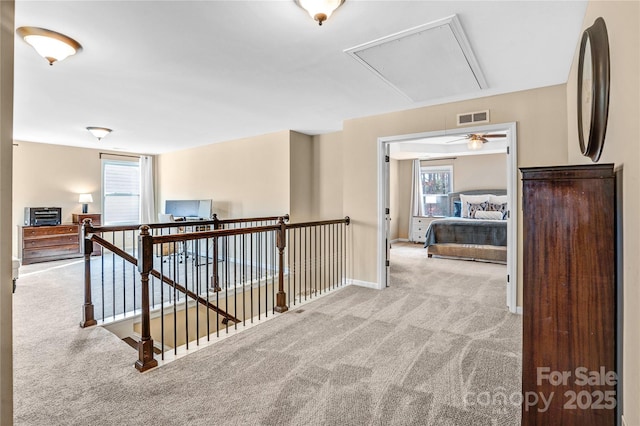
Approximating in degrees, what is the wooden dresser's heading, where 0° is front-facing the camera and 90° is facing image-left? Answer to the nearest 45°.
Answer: approximately 315°

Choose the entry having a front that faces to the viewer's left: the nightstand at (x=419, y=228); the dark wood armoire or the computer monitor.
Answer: the dark wood armoire

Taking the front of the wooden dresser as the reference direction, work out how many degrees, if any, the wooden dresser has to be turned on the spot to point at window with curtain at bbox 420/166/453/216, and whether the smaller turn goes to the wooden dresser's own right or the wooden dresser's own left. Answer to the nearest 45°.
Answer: approximately 45° to the wooden dresser's own left

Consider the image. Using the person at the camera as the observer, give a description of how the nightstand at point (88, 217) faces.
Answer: facing the viewer and to the right of the viewer

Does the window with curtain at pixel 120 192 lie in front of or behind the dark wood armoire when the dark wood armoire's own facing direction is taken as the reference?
in front

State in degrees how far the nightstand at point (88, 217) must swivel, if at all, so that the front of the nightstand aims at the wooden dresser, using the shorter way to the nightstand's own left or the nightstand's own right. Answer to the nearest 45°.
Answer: approximately 90° to the nightstand's own right

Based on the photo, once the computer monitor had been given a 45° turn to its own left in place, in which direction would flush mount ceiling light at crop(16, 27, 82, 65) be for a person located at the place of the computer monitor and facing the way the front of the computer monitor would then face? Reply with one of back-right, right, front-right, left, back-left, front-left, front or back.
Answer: front-right

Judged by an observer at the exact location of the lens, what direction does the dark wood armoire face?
facing to the left of the viewer

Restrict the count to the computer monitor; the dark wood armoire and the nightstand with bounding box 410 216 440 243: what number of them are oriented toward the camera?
2

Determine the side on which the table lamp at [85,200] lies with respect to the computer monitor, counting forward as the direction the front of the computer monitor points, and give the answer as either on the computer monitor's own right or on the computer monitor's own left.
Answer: on the computer monitor's own right

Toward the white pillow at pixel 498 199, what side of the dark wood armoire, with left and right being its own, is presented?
right

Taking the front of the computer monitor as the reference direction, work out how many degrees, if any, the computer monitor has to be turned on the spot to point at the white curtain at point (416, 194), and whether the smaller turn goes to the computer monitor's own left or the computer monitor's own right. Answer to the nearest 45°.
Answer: approximately 90° to the computer monitor's own left
